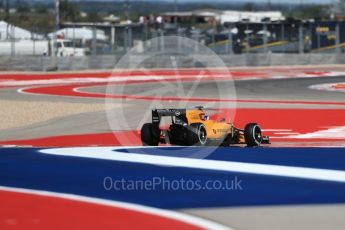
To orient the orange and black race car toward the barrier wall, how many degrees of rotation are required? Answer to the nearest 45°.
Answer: approximately 45° to its left

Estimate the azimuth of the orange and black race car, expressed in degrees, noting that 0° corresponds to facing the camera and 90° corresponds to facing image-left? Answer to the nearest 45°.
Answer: approximately 225°
